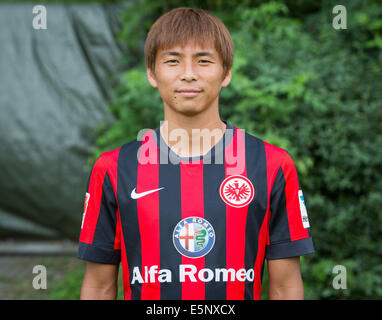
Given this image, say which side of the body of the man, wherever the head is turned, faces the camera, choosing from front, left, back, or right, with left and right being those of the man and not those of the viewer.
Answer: front

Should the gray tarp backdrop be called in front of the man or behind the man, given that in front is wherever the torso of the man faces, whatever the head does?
behind
